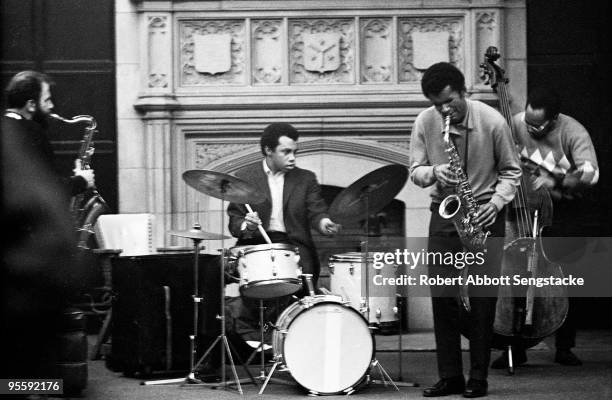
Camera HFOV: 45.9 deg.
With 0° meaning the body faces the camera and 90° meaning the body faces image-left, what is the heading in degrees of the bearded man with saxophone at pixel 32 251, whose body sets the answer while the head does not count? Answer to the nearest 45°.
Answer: approximately 270°

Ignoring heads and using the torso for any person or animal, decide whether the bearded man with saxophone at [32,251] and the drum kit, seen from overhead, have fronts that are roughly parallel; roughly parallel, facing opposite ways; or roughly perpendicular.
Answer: roughly perpendicular

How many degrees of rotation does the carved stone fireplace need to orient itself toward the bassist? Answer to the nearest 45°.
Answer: approximately 45° to its left

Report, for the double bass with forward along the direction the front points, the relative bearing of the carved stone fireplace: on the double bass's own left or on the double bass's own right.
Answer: on the double bass's own right

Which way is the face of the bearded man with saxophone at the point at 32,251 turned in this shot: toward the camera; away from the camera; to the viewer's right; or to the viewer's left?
to the viewer's right

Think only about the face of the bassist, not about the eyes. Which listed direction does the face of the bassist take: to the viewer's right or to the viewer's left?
to the viewer's left

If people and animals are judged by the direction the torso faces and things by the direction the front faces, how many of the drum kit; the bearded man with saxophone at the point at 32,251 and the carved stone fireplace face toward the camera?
2
